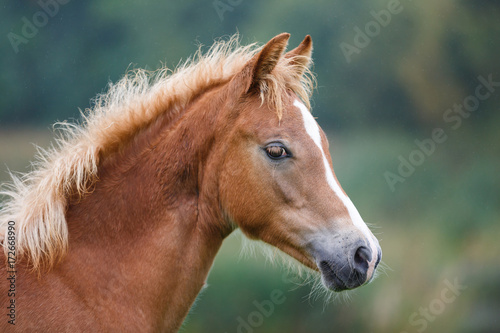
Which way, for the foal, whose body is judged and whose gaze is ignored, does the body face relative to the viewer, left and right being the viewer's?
facing to the right of the viewer
